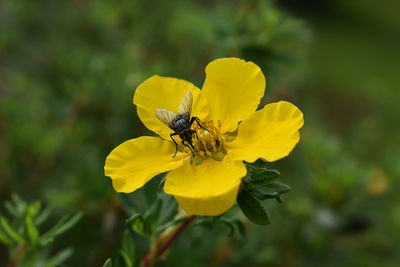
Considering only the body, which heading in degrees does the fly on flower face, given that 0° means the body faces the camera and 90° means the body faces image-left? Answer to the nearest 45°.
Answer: approximately 315°
